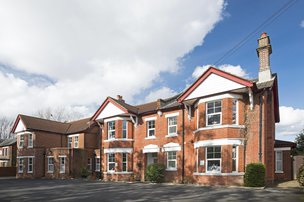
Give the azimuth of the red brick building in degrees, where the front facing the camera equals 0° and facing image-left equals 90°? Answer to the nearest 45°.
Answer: approximately 45°

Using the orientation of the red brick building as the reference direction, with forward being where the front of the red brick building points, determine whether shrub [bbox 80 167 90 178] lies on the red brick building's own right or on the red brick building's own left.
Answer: on the red brick building's own right
